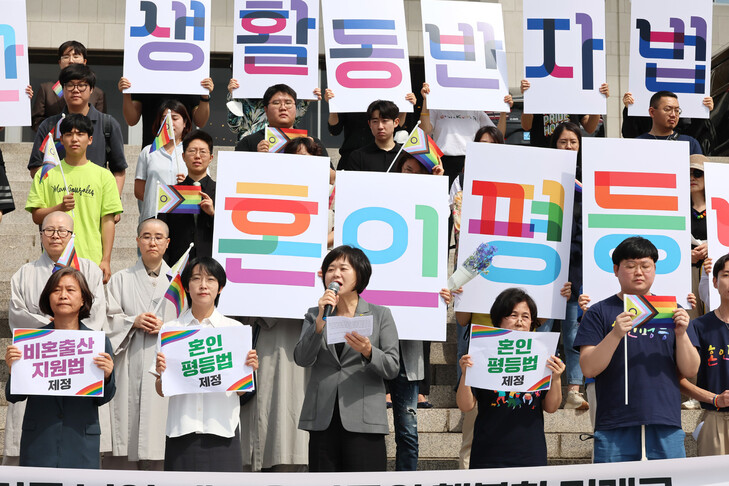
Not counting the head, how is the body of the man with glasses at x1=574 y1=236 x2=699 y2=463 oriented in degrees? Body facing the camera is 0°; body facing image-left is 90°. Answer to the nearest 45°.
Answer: approximately 0°

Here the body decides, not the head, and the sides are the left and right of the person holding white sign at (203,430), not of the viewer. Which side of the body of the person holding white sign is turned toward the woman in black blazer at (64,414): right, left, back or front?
right

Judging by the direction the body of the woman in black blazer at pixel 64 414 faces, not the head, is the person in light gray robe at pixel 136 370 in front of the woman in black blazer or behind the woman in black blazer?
behind

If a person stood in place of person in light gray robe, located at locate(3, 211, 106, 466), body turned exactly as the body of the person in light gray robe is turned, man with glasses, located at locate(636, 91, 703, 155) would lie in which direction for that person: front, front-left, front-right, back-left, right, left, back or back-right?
left

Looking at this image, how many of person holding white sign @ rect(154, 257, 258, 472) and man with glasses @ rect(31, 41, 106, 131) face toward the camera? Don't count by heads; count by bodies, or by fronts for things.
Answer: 2

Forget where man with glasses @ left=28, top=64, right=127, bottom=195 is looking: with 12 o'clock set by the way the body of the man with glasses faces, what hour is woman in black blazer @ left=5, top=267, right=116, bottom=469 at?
The woman in black blazer is roughly at 12 o'clock from the man with glasses.

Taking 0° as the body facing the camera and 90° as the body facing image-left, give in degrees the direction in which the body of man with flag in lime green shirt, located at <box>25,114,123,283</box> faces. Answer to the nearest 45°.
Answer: approximately 0°

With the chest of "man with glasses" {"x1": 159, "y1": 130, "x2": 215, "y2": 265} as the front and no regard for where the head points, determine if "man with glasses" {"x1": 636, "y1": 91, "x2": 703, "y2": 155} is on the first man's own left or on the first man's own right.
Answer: on the first man's own left
